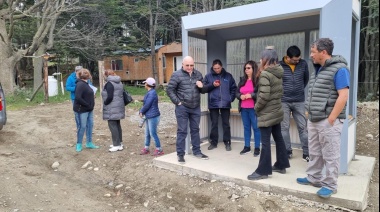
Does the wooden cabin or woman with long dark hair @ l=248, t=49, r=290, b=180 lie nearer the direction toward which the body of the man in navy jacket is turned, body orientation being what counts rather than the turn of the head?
the woman with long dark hair

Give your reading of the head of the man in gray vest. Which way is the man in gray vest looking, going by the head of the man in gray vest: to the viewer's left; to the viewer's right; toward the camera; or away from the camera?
to the viewer's left

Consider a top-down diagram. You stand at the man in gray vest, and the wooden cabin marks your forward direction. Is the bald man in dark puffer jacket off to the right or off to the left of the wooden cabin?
left

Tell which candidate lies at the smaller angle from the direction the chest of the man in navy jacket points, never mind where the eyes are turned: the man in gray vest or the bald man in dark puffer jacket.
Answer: the man in gray vest

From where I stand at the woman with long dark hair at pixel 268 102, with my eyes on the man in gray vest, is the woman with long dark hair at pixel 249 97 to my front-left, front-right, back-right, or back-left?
back-left

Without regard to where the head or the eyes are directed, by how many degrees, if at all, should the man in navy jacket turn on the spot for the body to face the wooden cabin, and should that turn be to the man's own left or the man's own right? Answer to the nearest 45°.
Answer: approximately 135° to the man's own right

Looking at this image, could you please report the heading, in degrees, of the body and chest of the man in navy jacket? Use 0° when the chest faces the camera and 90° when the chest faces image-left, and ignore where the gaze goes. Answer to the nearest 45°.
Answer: approximately 0°

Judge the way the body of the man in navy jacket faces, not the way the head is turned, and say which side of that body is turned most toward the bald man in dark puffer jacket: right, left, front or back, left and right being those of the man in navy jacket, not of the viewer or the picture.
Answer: right

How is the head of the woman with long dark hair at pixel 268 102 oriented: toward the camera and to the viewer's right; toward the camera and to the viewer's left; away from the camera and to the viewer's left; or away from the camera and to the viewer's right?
away from the camera and to the viewer's left
